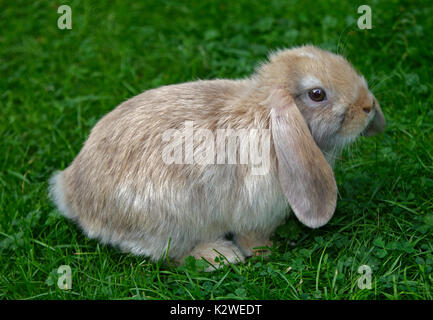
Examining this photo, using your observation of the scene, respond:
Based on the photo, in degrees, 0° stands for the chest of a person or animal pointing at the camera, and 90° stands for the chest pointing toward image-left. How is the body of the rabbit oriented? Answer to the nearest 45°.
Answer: approximately 270°
